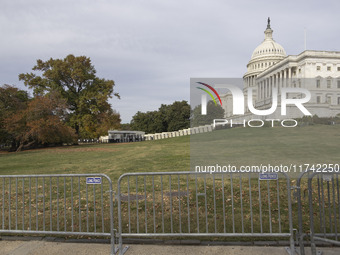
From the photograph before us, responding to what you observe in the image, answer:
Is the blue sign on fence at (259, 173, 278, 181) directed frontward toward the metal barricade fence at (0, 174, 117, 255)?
no

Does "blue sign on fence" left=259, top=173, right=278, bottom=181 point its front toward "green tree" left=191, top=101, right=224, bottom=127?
no

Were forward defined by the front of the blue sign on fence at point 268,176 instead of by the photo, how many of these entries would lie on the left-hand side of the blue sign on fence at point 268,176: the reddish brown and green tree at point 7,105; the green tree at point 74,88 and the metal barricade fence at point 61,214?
0

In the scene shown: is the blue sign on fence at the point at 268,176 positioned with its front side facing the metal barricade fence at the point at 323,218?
no

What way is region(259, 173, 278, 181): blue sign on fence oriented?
toward the camera

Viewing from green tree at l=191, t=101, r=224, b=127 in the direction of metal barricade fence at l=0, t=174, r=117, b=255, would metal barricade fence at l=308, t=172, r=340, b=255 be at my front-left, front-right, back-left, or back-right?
front-left

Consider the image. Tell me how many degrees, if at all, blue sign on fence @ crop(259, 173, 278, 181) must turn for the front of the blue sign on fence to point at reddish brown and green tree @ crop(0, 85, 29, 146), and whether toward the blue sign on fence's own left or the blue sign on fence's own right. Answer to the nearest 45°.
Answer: approximately 135° to the blue sign on fence's own right

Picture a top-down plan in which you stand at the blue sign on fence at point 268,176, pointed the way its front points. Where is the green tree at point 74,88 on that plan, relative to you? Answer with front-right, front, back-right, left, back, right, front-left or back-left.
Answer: back-right

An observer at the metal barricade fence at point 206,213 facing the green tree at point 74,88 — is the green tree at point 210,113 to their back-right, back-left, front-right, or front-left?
front-right
